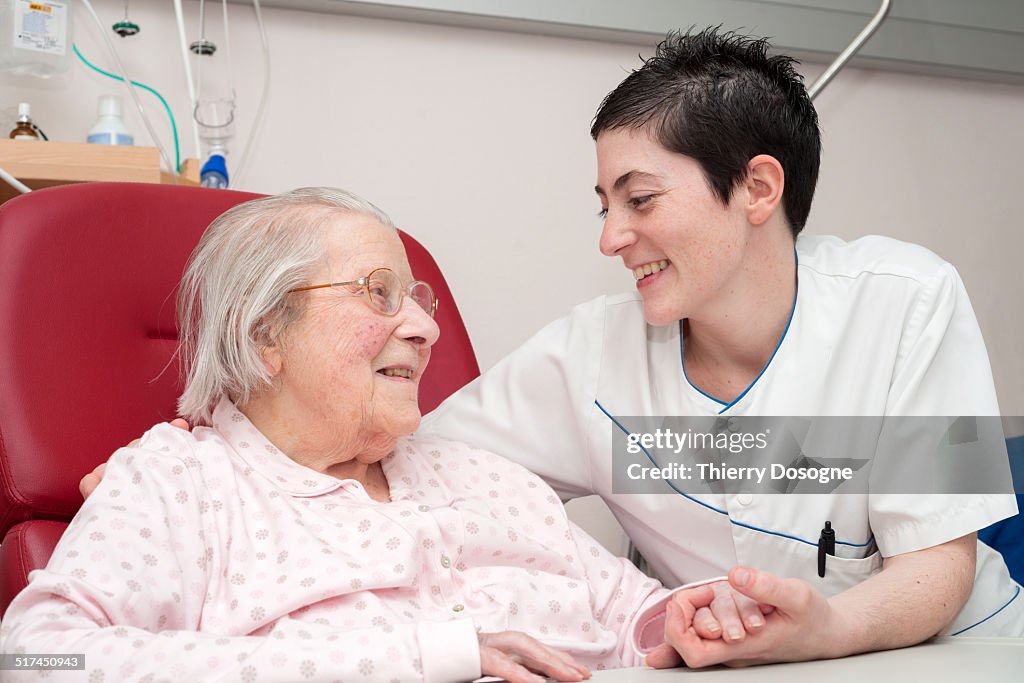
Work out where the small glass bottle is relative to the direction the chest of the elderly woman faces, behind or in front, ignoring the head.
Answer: behind

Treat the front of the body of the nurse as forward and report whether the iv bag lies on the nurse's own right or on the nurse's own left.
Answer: on the nurse's own right

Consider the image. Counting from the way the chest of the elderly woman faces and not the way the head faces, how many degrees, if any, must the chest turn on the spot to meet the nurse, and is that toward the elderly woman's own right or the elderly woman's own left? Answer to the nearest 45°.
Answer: approximately 45° to the elderly woman's own left

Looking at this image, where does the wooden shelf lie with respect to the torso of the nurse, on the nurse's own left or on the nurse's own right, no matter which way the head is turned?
on the nurse's own right

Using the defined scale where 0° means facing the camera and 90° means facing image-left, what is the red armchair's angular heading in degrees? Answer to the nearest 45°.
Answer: approximately 315°

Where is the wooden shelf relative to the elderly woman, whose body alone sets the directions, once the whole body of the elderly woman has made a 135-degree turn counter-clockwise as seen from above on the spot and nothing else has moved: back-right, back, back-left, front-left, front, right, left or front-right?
front-left

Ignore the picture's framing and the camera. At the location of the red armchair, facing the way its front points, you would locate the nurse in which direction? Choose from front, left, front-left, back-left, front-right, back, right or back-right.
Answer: front-left

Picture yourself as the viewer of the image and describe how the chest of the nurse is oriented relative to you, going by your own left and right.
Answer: facing the viewer and to the left of the viewer

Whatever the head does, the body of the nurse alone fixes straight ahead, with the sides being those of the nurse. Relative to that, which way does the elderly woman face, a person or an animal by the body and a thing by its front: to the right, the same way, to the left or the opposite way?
to the left

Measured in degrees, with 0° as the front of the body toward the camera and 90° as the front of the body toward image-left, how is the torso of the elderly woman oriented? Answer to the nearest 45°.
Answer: approximately 315°

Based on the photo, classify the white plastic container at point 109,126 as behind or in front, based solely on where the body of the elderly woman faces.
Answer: behind

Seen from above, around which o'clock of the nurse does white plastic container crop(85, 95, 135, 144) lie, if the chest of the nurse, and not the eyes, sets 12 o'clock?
The white plastic container is roughly at 2 o'clock from the nurse.

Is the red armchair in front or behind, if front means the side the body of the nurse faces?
in front
